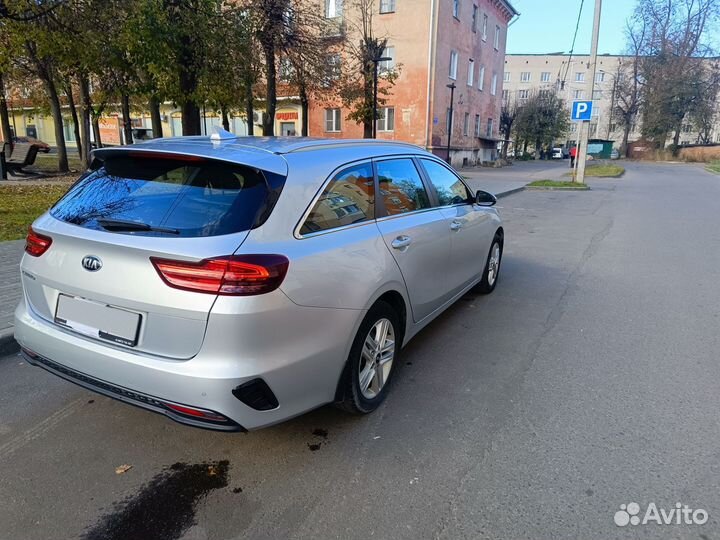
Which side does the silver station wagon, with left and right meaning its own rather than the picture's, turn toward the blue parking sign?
front

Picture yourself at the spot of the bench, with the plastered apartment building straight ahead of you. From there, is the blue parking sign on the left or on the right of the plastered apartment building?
right

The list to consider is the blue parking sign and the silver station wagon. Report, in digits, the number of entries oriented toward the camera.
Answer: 1

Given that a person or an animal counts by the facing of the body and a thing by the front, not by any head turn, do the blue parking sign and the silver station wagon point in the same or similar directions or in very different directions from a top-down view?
very different directions

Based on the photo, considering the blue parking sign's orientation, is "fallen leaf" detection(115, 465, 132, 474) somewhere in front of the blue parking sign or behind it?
in front

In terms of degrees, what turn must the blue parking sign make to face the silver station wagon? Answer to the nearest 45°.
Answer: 0° — it already faces it

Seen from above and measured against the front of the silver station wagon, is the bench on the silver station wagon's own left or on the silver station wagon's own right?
on the silver station wagon's own left

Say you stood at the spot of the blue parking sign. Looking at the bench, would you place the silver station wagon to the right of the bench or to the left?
left

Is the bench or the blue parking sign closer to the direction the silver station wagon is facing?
the blue parking sign

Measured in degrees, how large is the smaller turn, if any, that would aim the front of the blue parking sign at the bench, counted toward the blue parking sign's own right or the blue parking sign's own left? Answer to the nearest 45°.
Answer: approximately 45° to the blue parking sign's own right

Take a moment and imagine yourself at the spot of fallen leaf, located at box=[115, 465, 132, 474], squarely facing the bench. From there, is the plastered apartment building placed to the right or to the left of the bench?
right

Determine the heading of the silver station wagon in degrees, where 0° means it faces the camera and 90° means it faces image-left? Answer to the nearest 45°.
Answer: approximately 225°

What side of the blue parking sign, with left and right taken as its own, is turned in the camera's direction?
front

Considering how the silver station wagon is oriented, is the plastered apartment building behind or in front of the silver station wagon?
in front
